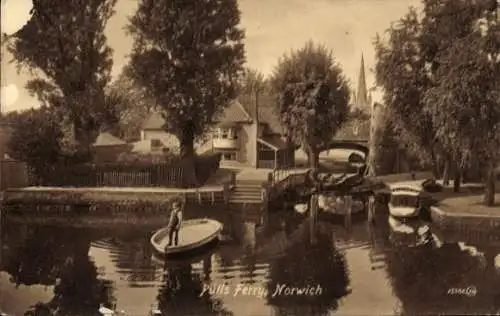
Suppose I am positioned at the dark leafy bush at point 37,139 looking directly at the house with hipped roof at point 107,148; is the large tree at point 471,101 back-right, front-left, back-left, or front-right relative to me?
front-right
